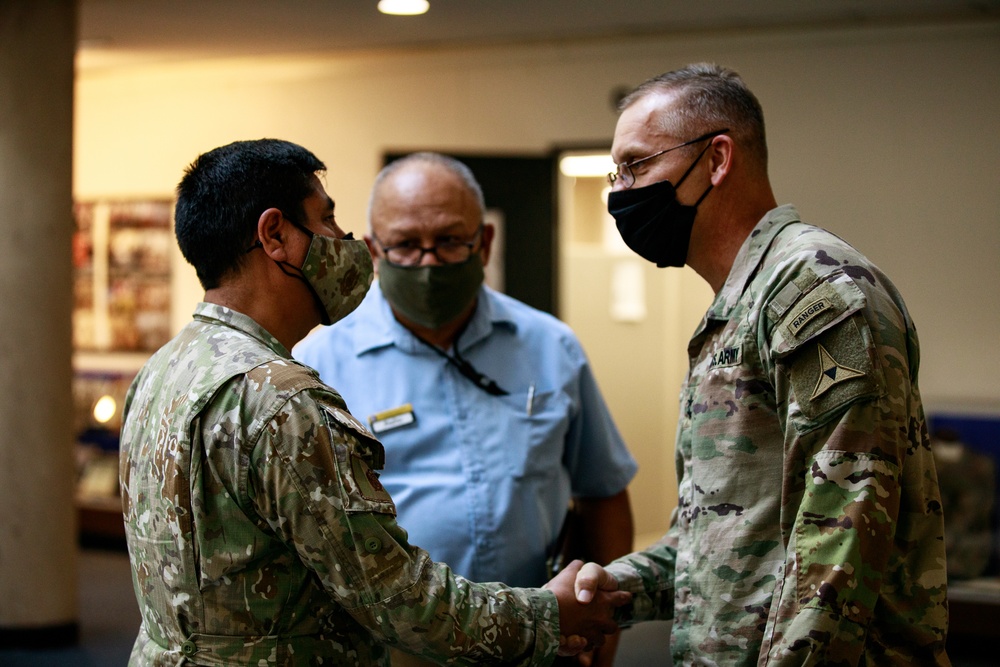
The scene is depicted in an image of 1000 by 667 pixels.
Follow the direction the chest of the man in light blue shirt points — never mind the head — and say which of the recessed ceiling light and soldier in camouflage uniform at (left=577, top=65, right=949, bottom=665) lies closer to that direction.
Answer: the soldier in camouflage uniform

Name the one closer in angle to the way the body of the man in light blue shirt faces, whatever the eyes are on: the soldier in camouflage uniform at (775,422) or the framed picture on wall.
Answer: the soldier in camouflage uniform

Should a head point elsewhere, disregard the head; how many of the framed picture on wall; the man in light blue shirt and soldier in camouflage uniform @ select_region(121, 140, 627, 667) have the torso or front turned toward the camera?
2

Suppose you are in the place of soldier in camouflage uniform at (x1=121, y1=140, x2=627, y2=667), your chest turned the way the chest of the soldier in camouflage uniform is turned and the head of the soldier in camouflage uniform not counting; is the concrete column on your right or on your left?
on your left

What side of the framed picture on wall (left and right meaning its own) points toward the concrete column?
front

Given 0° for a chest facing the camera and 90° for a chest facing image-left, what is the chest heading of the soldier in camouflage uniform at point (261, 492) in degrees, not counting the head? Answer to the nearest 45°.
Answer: approximately 225°

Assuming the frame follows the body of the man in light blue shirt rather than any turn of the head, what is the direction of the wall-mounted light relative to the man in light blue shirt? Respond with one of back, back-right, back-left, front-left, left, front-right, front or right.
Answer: back

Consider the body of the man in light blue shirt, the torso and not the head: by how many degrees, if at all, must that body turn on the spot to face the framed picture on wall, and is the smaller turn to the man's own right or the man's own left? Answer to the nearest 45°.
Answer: approximately 135° to the man's own right

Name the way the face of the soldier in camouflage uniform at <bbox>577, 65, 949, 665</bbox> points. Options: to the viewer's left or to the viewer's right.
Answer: to the viewer's left

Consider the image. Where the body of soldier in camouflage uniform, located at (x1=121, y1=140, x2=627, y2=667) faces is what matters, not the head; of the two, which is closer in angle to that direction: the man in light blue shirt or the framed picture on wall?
the man in light blue shirt

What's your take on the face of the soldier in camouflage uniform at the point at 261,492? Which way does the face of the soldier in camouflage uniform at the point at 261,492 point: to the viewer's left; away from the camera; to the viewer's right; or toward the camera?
to the viewer's right
